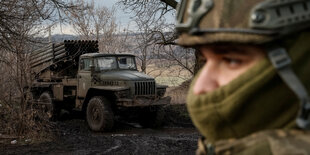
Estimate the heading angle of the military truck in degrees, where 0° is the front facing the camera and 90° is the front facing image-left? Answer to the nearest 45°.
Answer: approximately 315°

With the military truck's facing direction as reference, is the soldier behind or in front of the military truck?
in front

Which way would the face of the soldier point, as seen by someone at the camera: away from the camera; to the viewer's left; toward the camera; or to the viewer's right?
to the viewer's left

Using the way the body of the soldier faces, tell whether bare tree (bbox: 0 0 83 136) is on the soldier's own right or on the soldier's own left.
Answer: on the soldier's own right

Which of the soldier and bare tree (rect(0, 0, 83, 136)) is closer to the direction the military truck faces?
the soldier

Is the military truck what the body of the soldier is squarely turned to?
no

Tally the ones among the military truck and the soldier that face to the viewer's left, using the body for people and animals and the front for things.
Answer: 1

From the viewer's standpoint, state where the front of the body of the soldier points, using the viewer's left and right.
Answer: facing to the left of the viewer

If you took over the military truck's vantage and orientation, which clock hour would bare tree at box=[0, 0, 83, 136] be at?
The bare tree is roughly at 3 o'clock from the military truck.

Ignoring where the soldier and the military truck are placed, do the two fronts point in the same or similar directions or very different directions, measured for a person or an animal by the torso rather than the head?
very different directions
